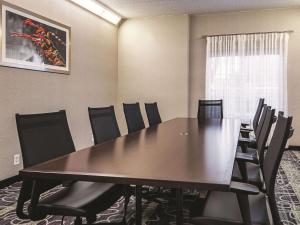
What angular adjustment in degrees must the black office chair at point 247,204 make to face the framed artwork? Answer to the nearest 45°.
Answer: approximately 45° to its right

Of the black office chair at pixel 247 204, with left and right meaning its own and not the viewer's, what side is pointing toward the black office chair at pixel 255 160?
right

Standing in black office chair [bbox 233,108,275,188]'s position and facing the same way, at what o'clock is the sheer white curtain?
The sheer white curtain is roughly at 3 o'clock from the black office chair.

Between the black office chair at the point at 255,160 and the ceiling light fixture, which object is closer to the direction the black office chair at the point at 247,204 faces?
the ceiling light fixture

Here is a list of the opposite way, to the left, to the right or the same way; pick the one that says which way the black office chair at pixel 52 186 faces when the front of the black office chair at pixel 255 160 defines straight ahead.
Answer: the opposite way

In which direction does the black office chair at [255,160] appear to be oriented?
to the viewer's left

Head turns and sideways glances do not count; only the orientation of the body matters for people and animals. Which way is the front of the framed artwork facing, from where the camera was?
facing the viewer and to the right of the viewer

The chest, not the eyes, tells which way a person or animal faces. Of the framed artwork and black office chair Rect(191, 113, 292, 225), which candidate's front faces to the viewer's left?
the black office chair

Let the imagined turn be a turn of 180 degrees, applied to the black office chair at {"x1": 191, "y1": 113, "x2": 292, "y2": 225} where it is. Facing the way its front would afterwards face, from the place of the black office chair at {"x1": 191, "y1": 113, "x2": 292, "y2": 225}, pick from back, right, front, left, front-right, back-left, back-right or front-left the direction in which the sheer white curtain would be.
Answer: left

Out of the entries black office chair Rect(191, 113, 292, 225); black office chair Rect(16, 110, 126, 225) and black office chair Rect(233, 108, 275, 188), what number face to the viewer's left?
2

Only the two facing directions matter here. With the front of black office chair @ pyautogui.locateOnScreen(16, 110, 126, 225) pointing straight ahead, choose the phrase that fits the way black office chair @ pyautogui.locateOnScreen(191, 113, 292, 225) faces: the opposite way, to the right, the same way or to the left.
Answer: the opposite way

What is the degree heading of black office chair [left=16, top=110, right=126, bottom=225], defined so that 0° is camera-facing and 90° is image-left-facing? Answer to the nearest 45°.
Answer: approximately 315°

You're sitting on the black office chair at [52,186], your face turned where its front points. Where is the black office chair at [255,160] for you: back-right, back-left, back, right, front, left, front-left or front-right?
front-left

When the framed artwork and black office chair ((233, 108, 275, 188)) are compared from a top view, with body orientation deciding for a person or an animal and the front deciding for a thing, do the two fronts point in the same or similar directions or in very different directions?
very different directions

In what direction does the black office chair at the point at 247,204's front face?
to the viewer's left

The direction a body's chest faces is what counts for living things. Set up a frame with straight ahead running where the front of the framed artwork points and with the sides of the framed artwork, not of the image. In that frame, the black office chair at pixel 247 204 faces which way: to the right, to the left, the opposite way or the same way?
the opposite way
